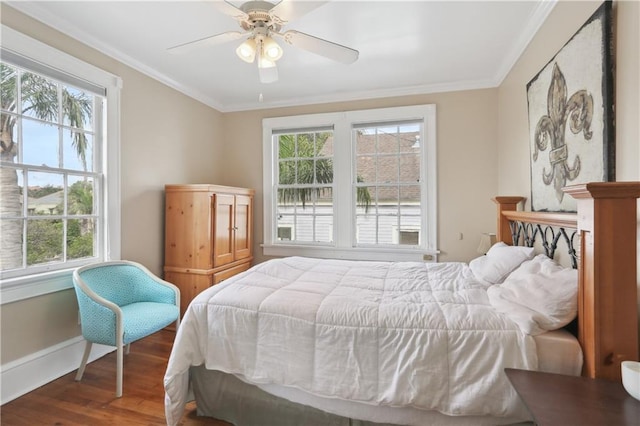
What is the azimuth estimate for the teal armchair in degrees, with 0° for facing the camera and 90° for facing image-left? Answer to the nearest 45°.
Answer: approximately 315°

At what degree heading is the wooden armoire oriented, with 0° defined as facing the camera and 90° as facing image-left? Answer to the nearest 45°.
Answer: approximately 315°

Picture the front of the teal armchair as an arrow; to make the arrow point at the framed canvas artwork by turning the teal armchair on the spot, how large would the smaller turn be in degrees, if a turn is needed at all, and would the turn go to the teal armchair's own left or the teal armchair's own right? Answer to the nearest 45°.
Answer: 0° — it already faces it

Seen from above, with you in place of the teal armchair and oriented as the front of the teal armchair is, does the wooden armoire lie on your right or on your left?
on your left

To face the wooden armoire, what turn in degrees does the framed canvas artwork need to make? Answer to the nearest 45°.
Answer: approximately 45° to its right

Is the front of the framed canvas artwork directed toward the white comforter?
yes

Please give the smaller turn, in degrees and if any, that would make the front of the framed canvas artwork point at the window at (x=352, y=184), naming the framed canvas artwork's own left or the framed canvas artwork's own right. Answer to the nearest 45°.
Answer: approximately 90° to the framed canvas artwork's own right
